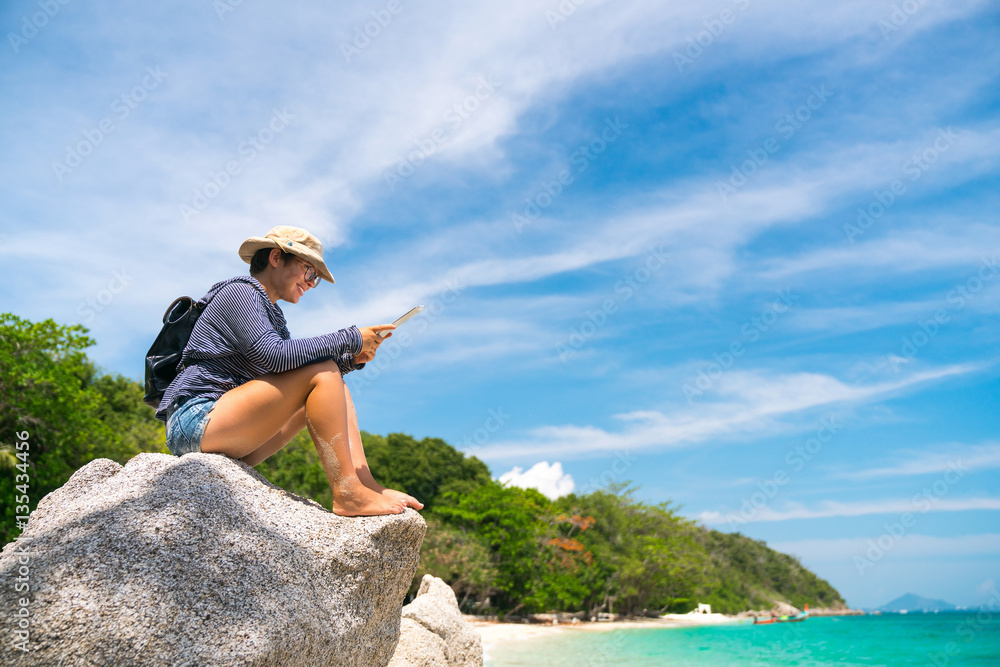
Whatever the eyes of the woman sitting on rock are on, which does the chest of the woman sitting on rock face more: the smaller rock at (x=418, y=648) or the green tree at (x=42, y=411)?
the smaller rock

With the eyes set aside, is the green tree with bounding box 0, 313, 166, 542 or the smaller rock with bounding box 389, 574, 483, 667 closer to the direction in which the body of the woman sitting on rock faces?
the smaller rock

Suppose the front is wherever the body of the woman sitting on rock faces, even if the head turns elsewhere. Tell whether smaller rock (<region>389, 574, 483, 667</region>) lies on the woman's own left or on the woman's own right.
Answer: on the woman's own left

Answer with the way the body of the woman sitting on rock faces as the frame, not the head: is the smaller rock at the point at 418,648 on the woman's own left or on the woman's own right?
on the woman's own left

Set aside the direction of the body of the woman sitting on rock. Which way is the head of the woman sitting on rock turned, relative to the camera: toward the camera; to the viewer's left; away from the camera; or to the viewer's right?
to the viewer's right

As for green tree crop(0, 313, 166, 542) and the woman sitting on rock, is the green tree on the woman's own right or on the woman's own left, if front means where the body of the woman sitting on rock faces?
on the woman's own left

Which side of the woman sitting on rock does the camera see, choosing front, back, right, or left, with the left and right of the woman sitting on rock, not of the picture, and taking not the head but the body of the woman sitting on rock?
right
